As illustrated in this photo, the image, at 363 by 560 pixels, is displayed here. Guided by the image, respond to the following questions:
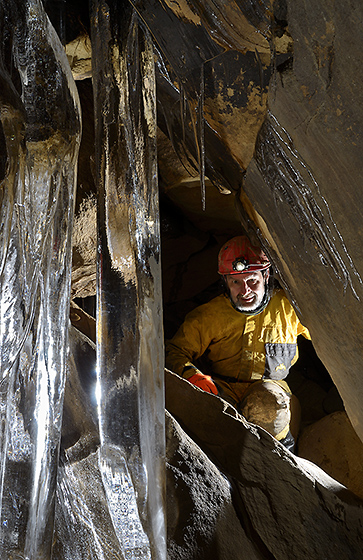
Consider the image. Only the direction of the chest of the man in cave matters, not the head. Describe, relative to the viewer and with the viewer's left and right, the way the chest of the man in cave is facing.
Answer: facing the viewer

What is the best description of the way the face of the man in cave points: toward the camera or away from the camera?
toward the camera

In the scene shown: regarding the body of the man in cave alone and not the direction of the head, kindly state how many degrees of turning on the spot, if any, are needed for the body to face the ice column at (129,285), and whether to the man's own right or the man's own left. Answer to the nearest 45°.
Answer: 0° — they already face it

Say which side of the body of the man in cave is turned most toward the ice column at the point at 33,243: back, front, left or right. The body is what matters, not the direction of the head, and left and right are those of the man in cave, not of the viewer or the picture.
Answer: front
